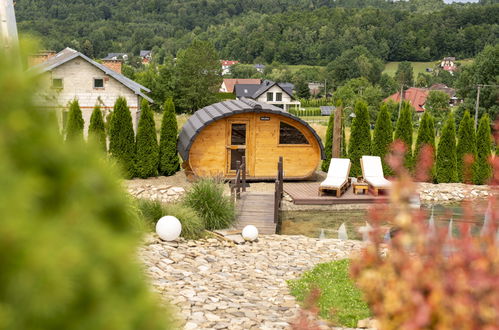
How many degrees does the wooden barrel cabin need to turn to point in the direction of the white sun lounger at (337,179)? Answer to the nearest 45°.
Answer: approximately 45° to its left

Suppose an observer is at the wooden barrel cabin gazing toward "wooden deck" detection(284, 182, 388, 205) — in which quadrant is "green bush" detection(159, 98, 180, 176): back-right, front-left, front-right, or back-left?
back-right

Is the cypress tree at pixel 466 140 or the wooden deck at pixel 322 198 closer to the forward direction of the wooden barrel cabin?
the wooden deck

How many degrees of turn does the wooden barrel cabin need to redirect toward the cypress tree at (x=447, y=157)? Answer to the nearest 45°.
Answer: approximately 90° to its left

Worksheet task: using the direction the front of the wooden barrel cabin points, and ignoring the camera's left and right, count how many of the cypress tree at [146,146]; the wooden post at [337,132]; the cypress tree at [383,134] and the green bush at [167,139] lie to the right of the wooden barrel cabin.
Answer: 2

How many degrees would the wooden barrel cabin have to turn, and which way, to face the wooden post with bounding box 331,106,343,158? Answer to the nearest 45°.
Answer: approximately 90° to its left

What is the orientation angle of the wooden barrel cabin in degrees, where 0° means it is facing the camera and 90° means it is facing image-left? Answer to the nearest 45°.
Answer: approximately 0°

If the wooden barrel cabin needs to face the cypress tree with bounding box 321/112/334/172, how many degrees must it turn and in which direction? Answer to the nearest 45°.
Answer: approximately 135° to its left

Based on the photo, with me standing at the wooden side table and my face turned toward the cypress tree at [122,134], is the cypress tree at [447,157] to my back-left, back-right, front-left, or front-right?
back-right

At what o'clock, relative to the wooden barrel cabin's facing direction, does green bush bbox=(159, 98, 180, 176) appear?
The green bush is roughly at 3 o'clock from the wooden barrel cabin.

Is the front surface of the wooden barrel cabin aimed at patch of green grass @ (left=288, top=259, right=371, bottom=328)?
yes

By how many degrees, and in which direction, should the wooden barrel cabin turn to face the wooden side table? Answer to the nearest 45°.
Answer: approximately 45° to its left

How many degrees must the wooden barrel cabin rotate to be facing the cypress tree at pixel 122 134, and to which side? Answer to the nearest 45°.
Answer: approximately 90° to its right

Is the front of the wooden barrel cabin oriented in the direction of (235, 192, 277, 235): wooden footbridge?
yes
